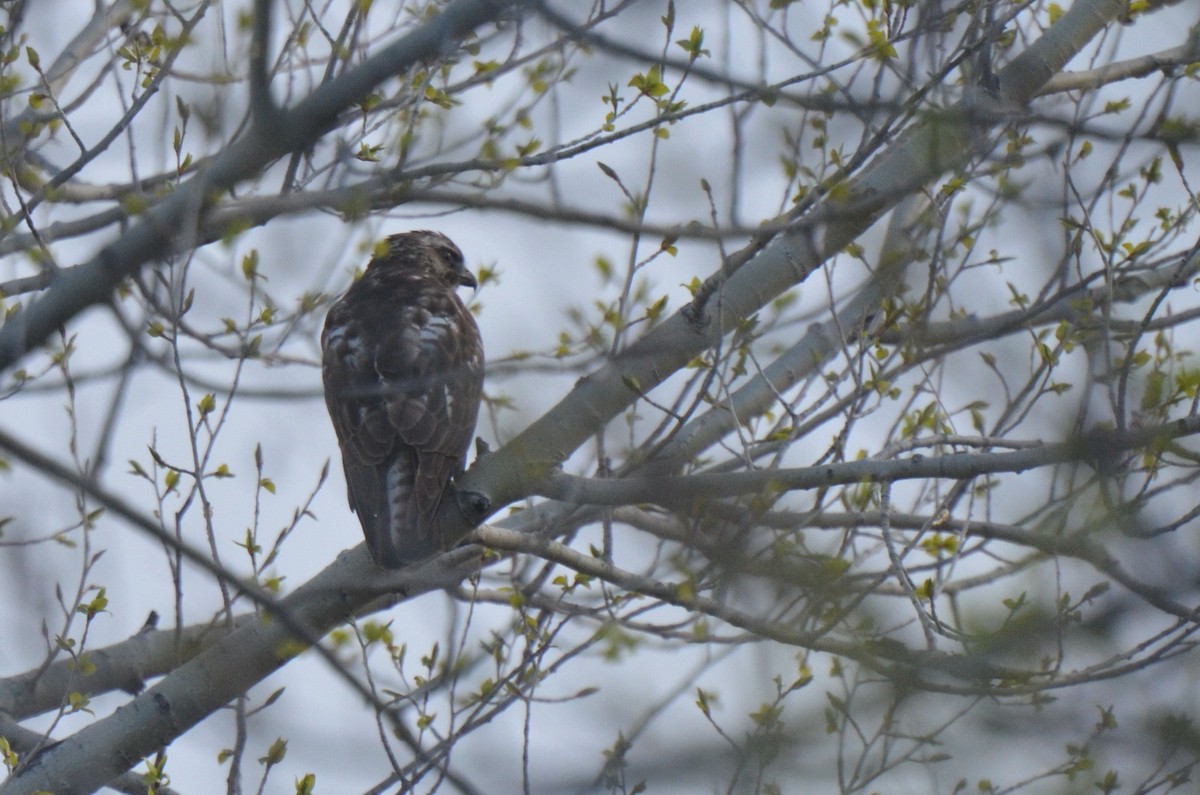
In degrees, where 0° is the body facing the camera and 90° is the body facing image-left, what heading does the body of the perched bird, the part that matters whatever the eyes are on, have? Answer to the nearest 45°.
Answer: approximately 180°
